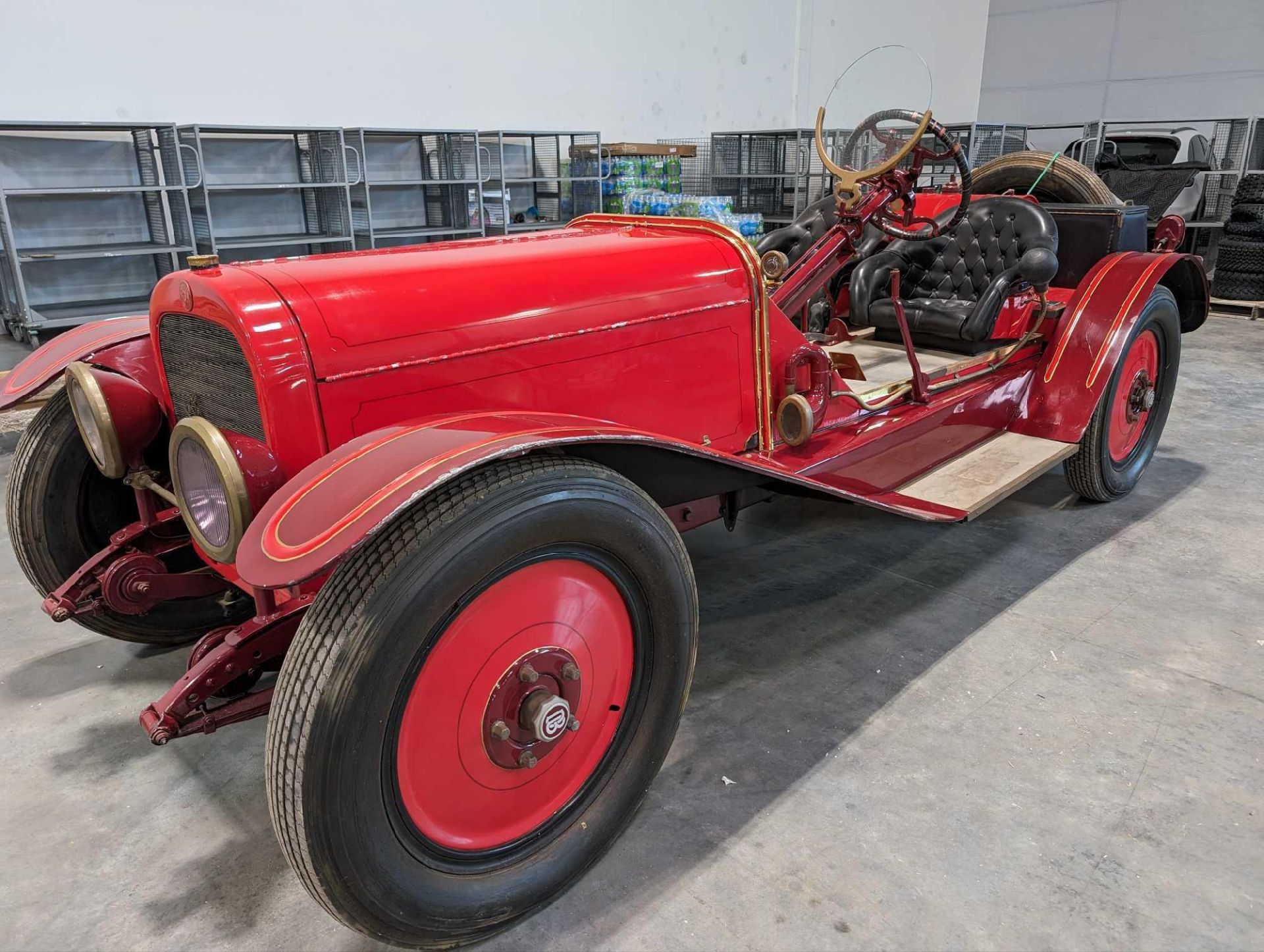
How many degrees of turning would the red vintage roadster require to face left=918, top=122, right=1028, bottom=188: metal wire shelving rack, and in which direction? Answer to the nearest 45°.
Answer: approximately 180°

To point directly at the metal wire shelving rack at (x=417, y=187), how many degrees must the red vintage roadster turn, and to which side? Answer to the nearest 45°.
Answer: approximately 135° to its right

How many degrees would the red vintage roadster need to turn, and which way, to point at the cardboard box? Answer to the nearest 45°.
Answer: approximately 135° to its right

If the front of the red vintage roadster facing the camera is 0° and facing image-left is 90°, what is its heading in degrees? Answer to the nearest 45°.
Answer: approximately 45°

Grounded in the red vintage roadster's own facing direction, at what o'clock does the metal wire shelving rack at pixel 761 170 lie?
The metal wire shelving rack is roughly at 5 o'clock from the red vintage roadster.

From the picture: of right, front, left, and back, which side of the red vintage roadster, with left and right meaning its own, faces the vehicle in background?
back

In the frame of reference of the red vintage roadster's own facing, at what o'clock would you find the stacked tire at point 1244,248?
The stacked tire is roughly at 6 o'clock from the red vintage roadster.
